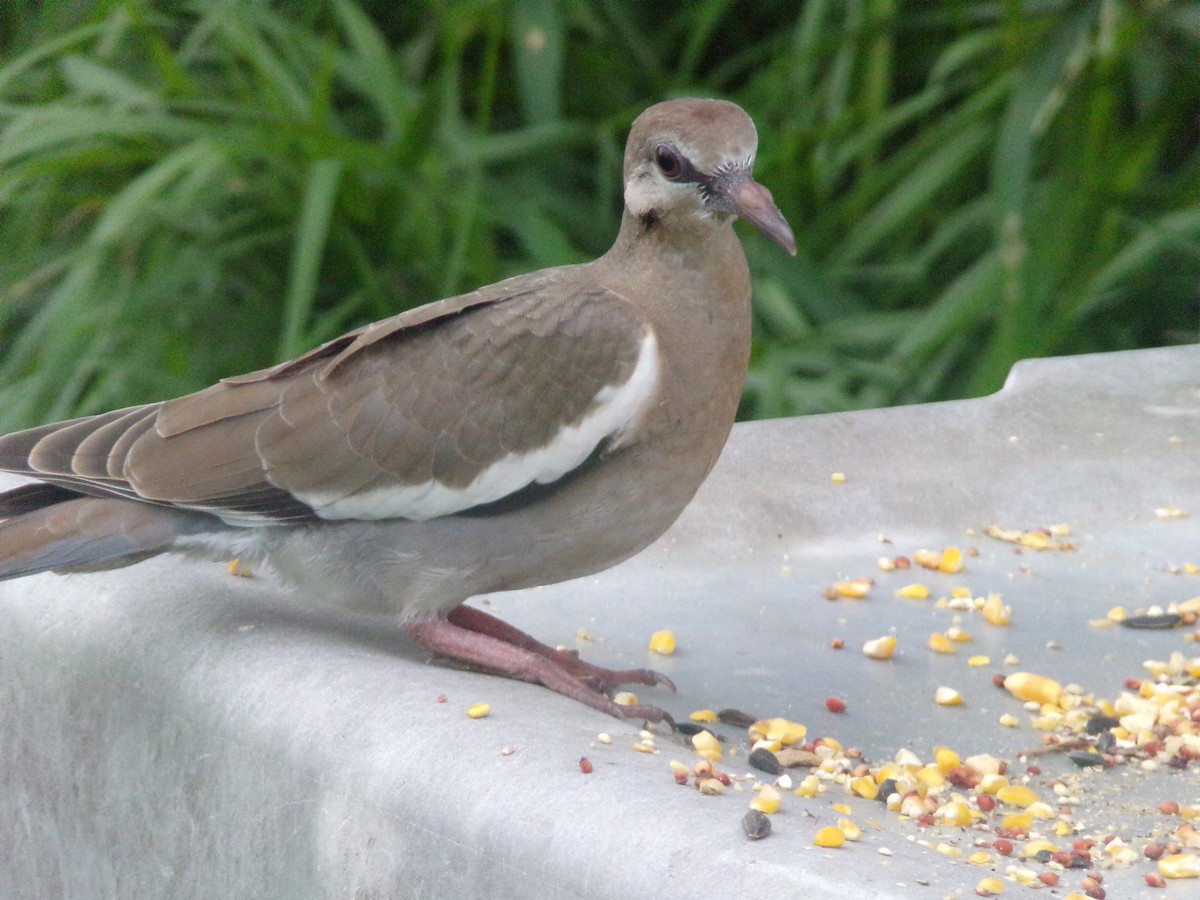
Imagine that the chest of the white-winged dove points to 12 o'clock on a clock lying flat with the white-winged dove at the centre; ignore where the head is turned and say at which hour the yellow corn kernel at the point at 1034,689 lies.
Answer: The yellow corn kernel is roughly at 12 o'clock from the white-winged dove.

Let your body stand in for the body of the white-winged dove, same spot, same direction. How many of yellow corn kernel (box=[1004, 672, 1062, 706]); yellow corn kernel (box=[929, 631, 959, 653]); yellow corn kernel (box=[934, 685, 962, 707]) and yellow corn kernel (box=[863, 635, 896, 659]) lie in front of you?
4

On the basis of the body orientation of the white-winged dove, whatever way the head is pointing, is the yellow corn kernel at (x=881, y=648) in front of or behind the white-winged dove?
in front

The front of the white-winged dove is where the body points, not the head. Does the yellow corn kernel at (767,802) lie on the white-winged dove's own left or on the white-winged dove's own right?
on the white-winged dove's own right

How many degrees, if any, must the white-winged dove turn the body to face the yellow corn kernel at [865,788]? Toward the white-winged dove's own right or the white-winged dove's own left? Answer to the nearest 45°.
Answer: approximately 45° to the white-winged dove's own right

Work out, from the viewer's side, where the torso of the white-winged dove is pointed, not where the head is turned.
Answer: to the viewer's right

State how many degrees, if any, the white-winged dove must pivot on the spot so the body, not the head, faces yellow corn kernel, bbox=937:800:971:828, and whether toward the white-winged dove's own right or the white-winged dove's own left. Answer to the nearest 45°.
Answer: approximately 45° to the white-winged dove's own right

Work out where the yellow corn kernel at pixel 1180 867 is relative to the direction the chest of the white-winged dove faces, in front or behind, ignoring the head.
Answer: in front

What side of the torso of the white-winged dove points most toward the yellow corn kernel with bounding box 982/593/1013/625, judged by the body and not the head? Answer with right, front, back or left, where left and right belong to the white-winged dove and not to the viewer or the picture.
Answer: front

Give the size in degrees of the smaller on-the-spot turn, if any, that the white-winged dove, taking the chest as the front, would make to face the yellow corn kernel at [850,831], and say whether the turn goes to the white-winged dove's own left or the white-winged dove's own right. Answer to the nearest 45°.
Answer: approximately 45° to the white-winged dove's own right

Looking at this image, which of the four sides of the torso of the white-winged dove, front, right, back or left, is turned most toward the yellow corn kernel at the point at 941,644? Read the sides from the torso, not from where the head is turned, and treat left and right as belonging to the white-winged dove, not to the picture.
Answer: front
